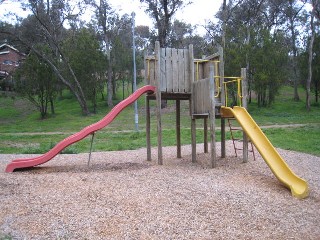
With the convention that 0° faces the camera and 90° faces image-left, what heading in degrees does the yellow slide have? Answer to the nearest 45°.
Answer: approximately 315°

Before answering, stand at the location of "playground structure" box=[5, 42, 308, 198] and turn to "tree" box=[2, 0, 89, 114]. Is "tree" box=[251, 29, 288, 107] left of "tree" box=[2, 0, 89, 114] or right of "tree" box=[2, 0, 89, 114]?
right

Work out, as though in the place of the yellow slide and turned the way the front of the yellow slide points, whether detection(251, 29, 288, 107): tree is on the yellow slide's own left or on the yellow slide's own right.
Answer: on the yellow slide's own left

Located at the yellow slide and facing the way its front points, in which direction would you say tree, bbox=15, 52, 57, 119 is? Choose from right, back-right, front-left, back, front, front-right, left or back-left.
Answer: back

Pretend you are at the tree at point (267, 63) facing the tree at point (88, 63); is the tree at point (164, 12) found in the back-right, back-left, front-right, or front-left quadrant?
front-right

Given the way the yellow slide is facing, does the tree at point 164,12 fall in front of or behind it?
behind

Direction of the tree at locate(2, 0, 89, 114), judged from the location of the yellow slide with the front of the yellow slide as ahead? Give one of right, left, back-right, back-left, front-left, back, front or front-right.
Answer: back
